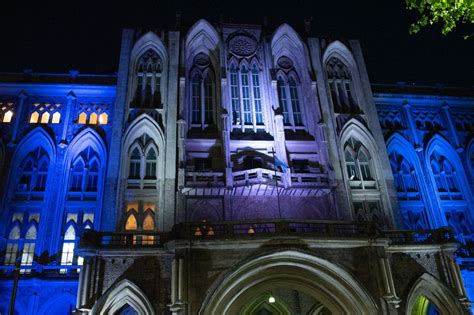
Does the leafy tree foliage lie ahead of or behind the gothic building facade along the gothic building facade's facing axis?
ahead

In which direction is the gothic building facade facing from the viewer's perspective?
toward the camera
